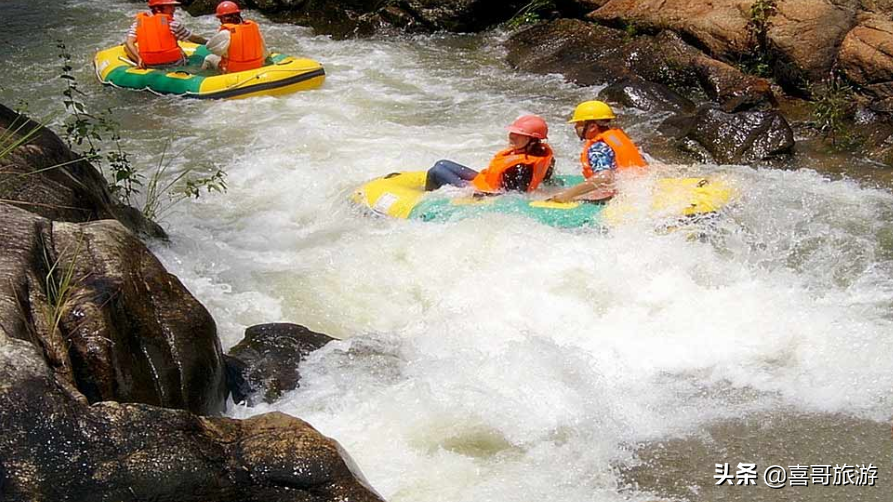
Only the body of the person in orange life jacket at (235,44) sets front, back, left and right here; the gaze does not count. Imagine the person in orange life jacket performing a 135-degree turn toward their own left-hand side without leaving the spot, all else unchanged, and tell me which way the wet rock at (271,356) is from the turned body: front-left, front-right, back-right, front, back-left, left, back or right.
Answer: front

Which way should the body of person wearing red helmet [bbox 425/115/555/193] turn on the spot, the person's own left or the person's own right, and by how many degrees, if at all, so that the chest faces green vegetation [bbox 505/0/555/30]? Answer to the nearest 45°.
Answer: approximately 90° to the person's own right

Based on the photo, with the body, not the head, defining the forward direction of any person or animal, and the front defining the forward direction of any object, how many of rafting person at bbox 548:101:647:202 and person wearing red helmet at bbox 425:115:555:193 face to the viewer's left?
2

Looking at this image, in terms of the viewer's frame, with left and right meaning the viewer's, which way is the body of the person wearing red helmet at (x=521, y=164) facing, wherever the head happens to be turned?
facing to the left of the viewer

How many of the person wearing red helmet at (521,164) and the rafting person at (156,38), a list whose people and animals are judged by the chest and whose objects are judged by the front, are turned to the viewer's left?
1

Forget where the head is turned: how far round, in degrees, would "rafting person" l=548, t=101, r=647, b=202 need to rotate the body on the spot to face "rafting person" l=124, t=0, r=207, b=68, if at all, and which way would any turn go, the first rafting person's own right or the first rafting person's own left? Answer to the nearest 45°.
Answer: approximately 45° to the first rafting person's own right

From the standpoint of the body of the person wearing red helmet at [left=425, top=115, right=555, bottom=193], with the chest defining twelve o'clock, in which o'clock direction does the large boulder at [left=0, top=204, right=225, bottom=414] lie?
The large boulder is roughly at 10 o'clock from the person wearing red helmet.

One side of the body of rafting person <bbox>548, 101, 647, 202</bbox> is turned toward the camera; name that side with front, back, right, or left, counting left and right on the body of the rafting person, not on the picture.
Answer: left
